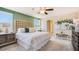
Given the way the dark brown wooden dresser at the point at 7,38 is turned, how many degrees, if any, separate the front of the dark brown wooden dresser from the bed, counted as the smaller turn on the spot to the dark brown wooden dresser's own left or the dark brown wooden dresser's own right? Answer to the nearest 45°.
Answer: approximately 45° to the dark brown wooden dresser's own left

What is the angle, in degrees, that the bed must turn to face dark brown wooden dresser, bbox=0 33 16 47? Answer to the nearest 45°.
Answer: approximately 135° to its right

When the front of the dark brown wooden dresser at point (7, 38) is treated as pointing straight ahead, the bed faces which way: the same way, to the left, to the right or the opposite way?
the same way

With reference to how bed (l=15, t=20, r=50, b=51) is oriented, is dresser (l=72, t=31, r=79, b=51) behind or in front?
in front

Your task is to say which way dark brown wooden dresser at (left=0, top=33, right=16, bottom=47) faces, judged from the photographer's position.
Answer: facing the viewer and to the right of the viewer

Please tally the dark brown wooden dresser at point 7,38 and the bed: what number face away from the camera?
0

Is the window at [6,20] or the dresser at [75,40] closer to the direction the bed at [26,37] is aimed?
the dresser

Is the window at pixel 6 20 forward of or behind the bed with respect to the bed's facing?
behind
